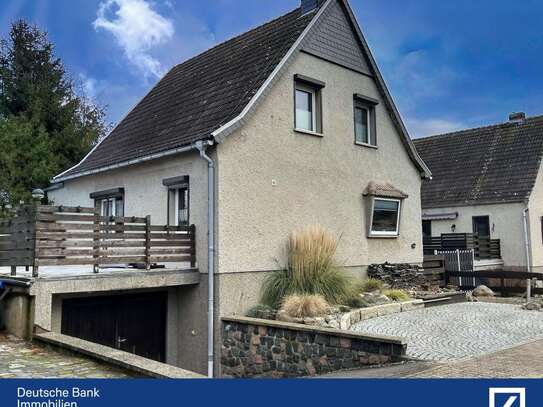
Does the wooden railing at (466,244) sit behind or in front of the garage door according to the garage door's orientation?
behind

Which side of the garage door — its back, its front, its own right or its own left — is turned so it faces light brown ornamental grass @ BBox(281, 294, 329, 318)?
left

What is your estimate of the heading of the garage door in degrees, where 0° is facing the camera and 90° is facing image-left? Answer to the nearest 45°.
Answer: approximately 45°

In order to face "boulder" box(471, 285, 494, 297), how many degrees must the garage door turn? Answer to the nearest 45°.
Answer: approximately 135° to its left

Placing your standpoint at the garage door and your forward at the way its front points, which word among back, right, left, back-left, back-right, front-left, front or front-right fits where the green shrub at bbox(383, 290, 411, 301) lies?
back-left

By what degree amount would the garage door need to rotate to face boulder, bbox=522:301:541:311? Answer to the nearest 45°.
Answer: approximately 135° to its left
